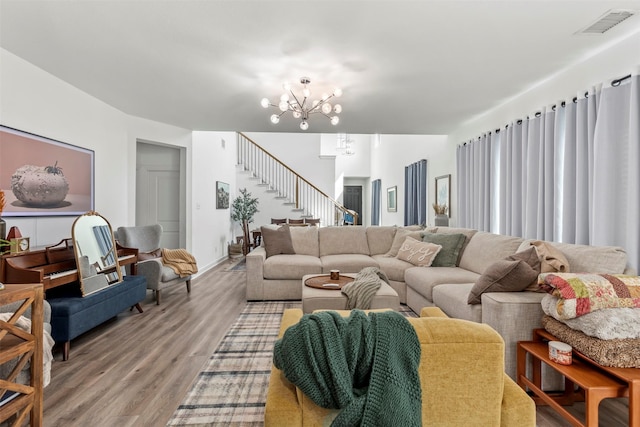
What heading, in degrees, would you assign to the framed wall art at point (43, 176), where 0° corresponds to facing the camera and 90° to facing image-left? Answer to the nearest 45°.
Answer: approximately 315°

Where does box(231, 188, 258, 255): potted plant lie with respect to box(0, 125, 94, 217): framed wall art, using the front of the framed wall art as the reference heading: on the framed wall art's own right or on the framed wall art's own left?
on the framed wall art's own left

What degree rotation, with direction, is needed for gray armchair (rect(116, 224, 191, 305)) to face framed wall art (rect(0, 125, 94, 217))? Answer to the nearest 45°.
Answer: approximately 90° to its right

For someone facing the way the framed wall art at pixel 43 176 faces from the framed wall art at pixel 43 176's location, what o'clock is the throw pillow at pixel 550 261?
The throw pillow is roughly at 12 o'clock from the framed wall art.

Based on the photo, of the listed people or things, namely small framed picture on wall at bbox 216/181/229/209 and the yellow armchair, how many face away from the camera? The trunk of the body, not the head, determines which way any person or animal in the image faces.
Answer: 1

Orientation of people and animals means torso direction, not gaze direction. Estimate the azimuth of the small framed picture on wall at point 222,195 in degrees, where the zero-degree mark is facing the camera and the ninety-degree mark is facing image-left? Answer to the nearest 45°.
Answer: approximately 315°

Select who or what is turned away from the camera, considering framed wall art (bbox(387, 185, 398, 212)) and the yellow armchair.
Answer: the yellow armchair

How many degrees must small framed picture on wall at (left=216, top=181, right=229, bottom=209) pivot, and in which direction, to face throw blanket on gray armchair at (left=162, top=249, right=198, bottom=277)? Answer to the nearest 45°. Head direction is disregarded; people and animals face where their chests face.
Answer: approximately 45° to its right

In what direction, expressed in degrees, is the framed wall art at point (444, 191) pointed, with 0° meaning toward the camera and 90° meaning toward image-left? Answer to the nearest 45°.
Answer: approximately 45°

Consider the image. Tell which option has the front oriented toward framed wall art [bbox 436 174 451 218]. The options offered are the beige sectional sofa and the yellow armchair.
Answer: the yellow armchair

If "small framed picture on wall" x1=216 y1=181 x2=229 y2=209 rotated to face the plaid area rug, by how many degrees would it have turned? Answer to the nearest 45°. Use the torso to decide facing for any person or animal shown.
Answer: approximately 45° to its right

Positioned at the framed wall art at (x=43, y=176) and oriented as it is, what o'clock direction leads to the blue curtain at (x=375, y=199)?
The blue curtain is roughly at 10 o'clock from the framed wall art.

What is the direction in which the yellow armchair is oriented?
away from the camera
